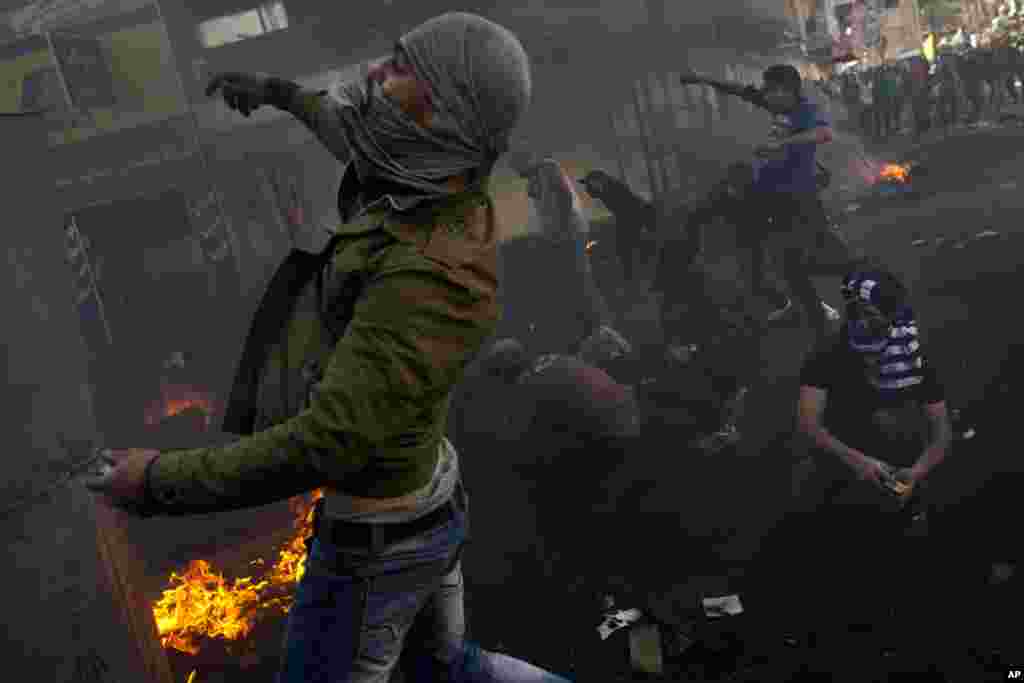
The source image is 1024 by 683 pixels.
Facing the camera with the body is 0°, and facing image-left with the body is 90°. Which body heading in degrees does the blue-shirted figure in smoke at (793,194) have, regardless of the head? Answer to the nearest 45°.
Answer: approximately 45°

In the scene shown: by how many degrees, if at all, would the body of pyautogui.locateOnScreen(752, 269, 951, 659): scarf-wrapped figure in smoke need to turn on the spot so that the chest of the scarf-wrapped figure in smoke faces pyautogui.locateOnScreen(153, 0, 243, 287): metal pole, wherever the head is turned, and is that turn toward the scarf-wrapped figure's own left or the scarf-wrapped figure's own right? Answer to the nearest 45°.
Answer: approximately 135° to the scarf-wrapped figure's own right

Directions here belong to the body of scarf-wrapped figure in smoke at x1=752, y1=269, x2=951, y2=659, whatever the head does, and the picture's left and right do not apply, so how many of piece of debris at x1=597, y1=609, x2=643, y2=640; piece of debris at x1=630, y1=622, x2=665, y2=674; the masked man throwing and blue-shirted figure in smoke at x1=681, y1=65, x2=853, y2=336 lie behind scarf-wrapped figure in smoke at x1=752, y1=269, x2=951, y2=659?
1

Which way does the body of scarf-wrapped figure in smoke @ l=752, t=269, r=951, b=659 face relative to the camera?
toward the camera

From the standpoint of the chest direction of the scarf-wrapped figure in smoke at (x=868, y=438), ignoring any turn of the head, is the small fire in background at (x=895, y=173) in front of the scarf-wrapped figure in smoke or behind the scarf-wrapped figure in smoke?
behind

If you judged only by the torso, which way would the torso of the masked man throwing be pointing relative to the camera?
to the viewer's left

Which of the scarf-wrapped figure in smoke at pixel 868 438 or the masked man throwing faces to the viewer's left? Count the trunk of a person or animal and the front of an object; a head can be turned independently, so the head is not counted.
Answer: the masked man throwing

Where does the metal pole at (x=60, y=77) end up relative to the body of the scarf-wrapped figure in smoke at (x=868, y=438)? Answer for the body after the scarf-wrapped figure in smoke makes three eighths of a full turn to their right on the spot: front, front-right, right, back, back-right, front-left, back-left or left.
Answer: front

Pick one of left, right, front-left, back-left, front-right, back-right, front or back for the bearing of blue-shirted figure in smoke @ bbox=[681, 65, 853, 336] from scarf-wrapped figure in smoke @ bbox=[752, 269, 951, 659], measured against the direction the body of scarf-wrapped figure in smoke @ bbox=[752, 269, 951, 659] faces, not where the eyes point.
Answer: back

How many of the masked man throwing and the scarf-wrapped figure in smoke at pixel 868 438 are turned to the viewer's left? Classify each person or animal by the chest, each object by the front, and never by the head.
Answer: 1
